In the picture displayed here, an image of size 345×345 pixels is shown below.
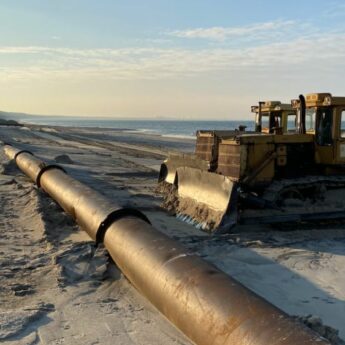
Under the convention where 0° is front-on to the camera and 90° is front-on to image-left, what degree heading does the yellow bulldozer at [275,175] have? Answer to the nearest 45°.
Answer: approximately 45°
